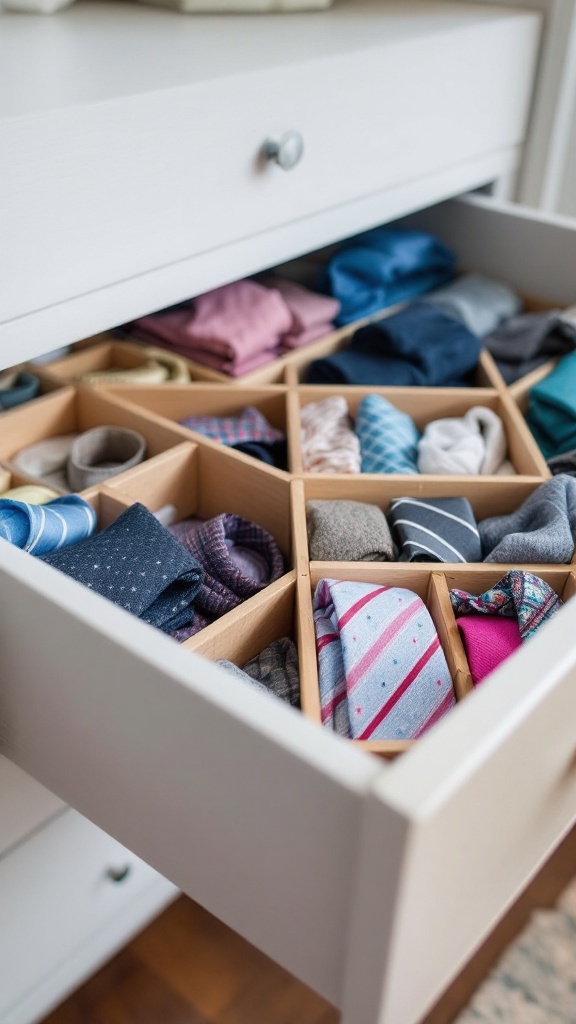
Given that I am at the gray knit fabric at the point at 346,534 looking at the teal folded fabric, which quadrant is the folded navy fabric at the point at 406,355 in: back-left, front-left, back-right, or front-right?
front-left

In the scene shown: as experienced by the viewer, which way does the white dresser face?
facing the viewer and to the right of the viewer
